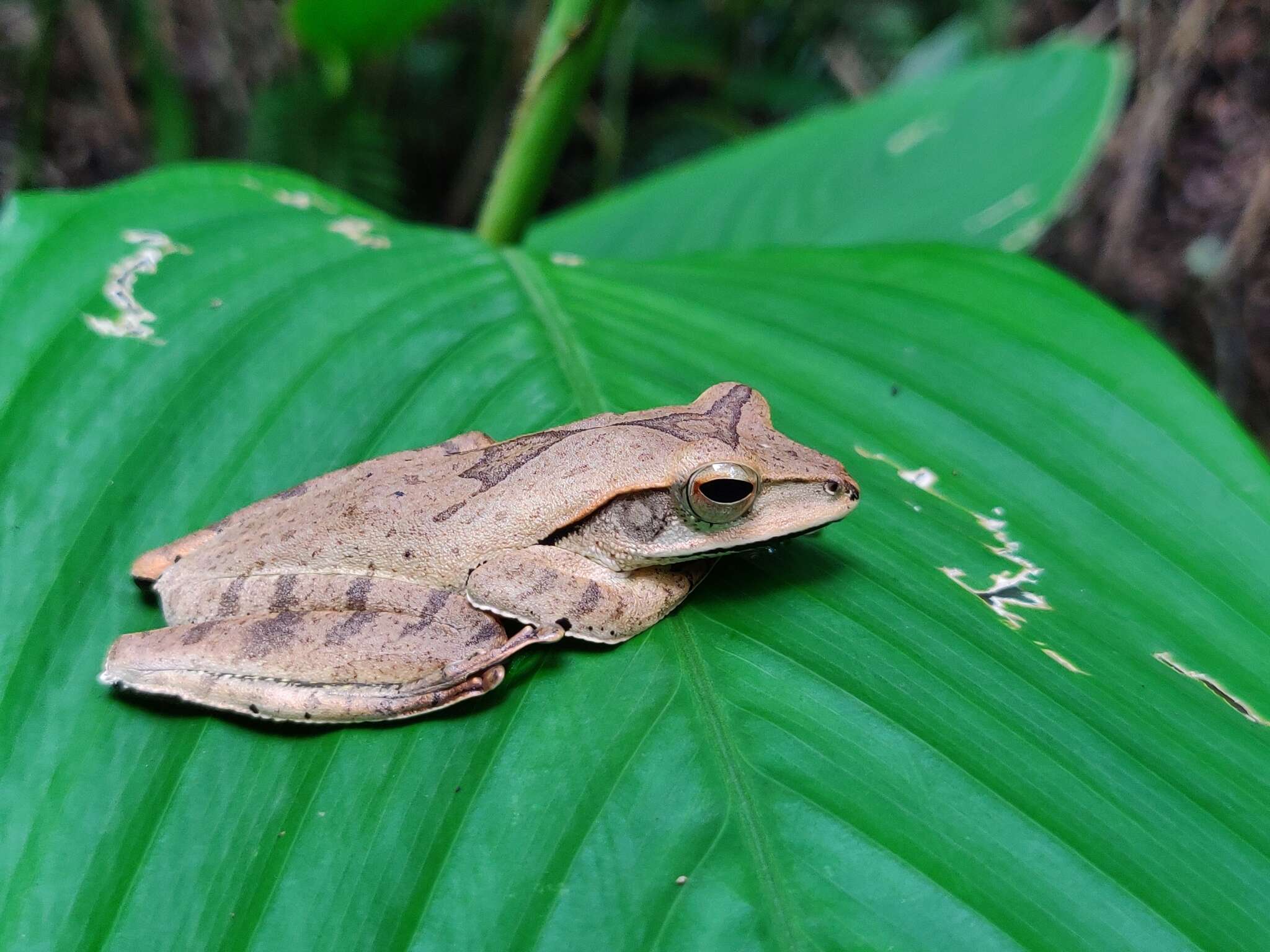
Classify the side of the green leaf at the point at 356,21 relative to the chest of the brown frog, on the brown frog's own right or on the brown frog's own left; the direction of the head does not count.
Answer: on the brown frog's own left

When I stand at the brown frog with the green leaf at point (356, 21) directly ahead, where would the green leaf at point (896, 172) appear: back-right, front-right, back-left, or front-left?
front-right

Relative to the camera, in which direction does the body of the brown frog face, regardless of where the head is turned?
to the viewer's right

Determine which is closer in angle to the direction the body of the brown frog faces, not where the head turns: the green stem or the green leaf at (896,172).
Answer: the green leaf

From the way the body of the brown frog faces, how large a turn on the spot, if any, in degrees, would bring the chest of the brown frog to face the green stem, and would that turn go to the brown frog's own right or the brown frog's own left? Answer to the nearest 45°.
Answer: approximately 90° to the brown frog's own left
